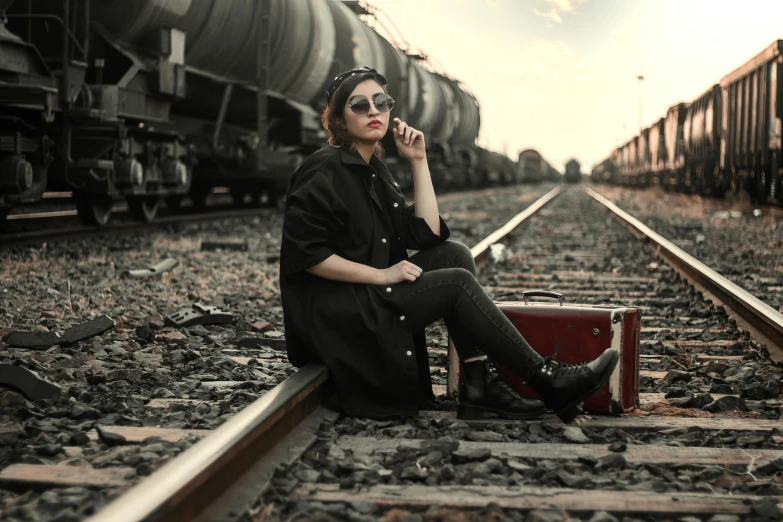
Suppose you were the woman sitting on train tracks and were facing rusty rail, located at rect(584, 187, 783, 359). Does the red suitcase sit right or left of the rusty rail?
right

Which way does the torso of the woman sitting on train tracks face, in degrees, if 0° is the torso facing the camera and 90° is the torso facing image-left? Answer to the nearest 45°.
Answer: approximately 315°

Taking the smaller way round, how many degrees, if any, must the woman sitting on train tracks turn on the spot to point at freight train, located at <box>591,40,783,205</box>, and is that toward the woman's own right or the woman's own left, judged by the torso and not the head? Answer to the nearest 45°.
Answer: approximately 135° to the woman's own left

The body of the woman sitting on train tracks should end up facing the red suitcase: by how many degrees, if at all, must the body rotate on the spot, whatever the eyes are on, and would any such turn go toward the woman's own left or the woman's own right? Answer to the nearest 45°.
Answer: approximately 45° to the woman's own left

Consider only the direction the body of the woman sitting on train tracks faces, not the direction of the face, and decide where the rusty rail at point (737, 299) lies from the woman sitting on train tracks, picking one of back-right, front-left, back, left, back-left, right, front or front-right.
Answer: left

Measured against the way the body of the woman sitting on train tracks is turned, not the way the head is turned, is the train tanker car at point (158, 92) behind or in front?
behind
